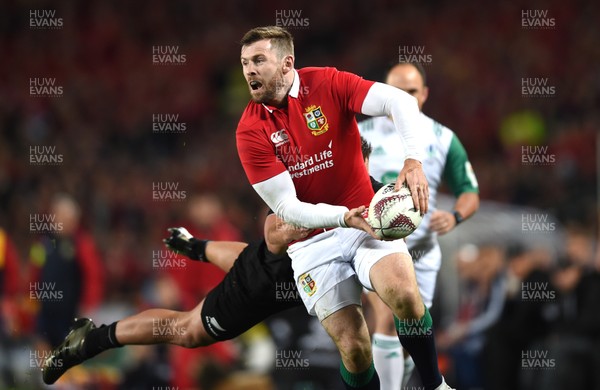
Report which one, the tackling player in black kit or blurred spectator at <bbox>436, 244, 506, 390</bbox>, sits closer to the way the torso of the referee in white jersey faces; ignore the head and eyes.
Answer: the tackling player in black kit

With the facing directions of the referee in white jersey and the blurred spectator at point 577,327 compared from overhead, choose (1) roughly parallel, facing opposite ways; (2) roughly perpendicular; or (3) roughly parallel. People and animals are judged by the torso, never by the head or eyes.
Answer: roughly parallel

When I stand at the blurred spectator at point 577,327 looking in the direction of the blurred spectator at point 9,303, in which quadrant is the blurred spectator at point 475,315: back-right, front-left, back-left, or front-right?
front-right

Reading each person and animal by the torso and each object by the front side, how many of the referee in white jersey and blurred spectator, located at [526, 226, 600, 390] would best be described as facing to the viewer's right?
0

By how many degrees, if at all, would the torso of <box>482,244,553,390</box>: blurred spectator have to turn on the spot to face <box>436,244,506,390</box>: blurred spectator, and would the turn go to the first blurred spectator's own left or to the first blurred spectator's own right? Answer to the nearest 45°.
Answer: approximately 90° to the first blurred spectator's own right

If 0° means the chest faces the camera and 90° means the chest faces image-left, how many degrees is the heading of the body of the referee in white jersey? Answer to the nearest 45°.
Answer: approximately 45°

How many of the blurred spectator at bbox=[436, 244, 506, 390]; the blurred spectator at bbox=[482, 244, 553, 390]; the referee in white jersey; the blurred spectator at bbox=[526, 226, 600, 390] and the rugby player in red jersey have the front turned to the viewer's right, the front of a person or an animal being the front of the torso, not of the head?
0

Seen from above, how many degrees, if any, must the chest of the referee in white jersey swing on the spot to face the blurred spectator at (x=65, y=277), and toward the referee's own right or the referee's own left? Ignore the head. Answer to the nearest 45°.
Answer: approximately 90° to the referee's own right

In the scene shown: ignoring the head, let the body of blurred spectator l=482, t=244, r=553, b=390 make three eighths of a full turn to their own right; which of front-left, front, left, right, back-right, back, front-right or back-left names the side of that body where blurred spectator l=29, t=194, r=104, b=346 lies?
left

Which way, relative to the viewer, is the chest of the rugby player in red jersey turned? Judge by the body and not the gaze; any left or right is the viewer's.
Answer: facing the viewer and to the left of the viewer

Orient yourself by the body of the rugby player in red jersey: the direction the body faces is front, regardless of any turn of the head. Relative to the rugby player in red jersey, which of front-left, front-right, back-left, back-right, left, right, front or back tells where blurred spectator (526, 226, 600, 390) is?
back

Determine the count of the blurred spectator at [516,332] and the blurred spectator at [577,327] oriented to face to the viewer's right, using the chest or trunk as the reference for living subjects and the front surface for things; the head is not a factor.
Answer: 0

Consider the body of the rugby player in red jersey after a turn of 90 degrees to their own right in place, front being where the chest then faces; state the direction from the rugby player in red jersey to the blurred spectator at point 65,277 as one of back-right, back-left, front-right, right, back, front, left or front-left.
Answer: front

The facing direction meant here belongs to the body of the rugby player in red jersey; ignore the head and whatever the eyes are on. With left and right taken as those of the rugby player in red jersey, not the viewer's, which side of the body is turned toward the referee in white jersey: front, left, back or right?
back
